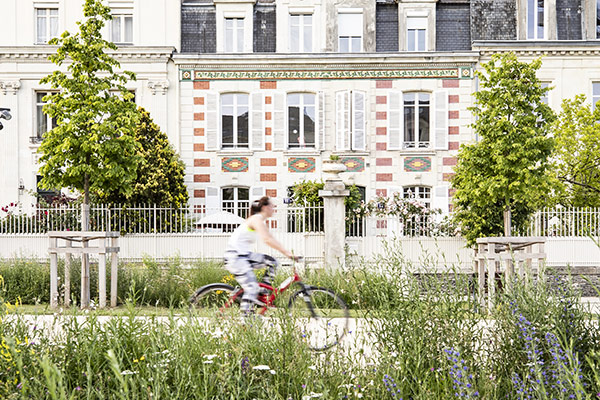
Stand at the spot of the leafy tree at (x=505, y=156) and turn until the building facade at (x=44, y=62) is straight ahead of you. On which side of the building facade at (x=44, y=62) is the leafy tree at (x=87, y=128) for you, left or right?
left

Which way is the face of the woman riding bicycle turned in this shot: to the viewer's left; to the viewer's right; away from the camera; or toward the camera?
to the viewer's right

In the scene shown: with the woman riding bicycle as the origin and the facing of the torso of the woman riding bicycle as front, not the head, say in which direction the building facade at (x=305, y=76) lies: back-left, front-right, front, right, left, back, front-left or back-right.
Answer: left

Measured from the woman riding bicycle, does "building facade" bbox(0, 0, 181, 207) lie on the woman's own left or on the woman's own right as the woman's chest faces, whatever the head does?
on the woman's own left

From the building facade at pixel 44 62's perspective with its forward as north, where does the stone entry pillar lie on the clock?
The stone entry pillar is roughly at 11 o'clock from the building facade.

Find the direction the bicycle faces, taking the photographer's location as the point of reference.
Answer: facing to the right of the viewer

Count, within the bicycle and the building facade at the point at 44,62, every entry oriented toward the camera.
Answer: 1

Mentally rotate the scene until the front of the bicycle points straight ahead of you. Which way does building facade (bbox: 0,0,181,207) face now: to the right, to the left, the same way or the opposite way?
to the right

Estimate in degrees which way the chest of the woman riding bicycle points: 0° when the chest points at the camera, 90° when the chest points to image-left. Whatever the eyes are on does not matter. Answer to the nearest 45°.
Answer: approximately 270°

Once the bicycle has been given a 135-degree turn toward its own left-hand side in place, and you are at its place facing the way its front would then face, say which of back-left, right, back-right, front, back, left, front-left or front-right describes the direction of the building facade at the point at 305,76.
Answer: front-right

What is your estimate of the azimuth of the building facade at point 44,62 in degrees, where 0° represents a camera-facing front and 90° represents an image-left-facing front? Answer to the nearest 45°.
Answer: approximately 0°

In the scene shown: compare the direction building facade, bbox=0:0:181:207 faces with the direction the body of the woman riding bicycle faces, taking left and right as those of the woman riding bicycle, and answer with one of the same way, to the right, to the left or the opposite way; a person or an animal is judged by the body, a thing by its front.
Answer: to the right

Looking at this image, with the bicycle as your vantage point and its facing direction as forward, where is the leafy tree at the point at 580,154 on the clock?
The leafy tree is roughly at 10 o'clock from the bicycle.

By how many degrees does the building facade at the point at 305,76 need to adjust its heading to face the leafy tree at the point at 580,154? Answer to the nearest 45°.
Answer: approximately 90° to its left
